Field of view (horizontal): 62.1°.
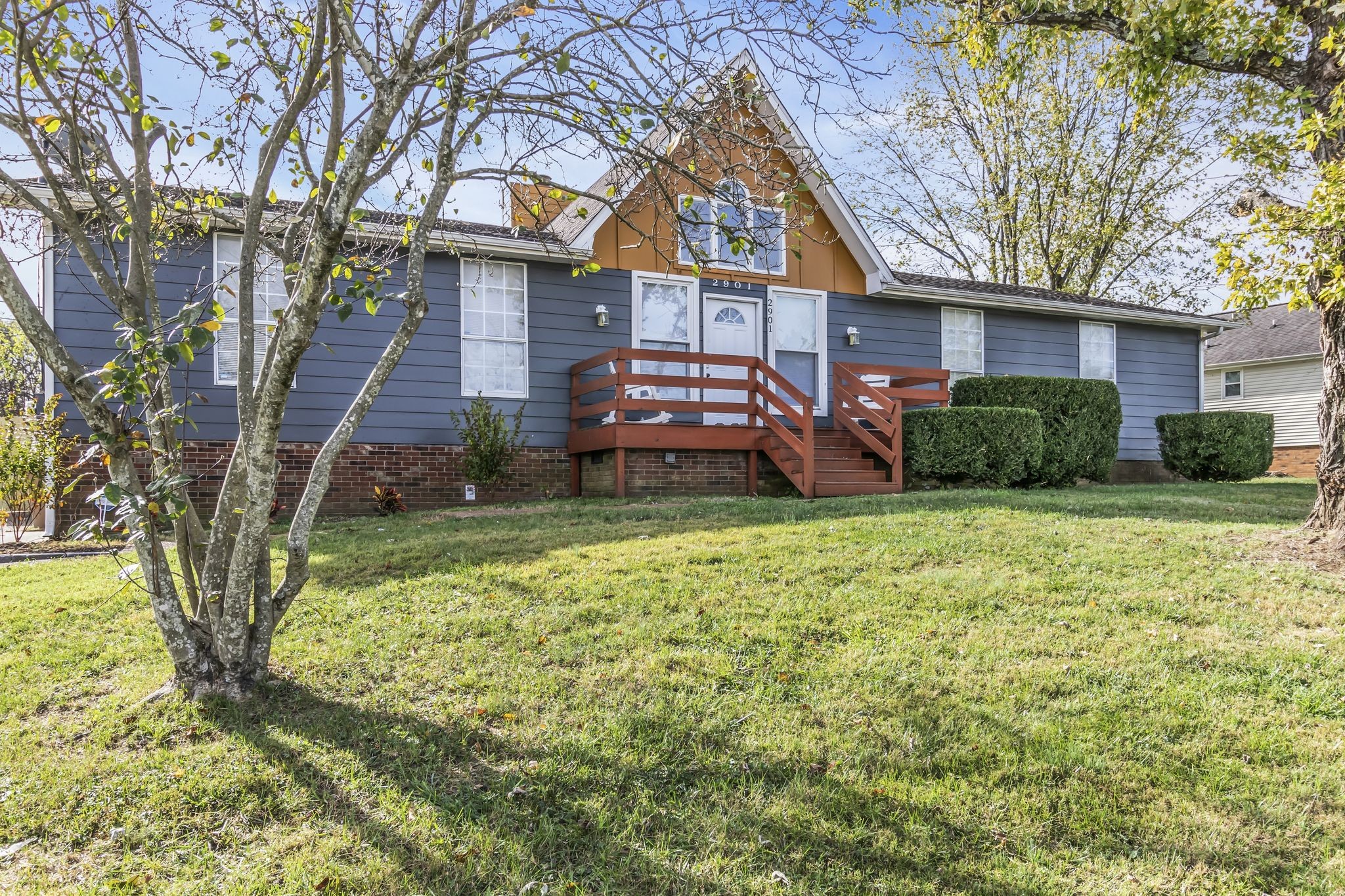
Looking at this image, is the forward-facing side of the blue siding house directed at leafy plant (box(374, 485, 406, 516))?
no

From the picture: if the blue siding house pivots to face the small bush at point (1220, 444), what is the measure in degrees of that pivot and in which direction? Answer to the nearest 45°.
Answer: approximately 45° to its left

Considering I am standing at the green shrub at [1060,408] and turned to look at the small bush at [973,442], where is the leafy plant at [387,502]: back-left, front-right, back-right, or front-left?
front-right

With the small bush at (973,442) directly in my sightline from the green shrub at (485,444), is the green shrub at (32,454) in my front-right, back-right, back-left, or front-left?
back-right

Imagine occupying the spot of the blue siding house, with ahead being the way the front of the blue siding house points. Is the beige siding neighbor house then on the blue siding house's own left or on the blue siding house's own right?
on the blue siding house's own left

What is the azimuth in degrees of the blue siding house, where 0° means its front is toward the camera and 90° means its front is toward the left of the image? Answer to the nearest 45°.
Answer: approximately 315°

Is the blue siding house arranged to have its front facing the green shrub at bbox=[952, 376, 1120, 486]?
no
